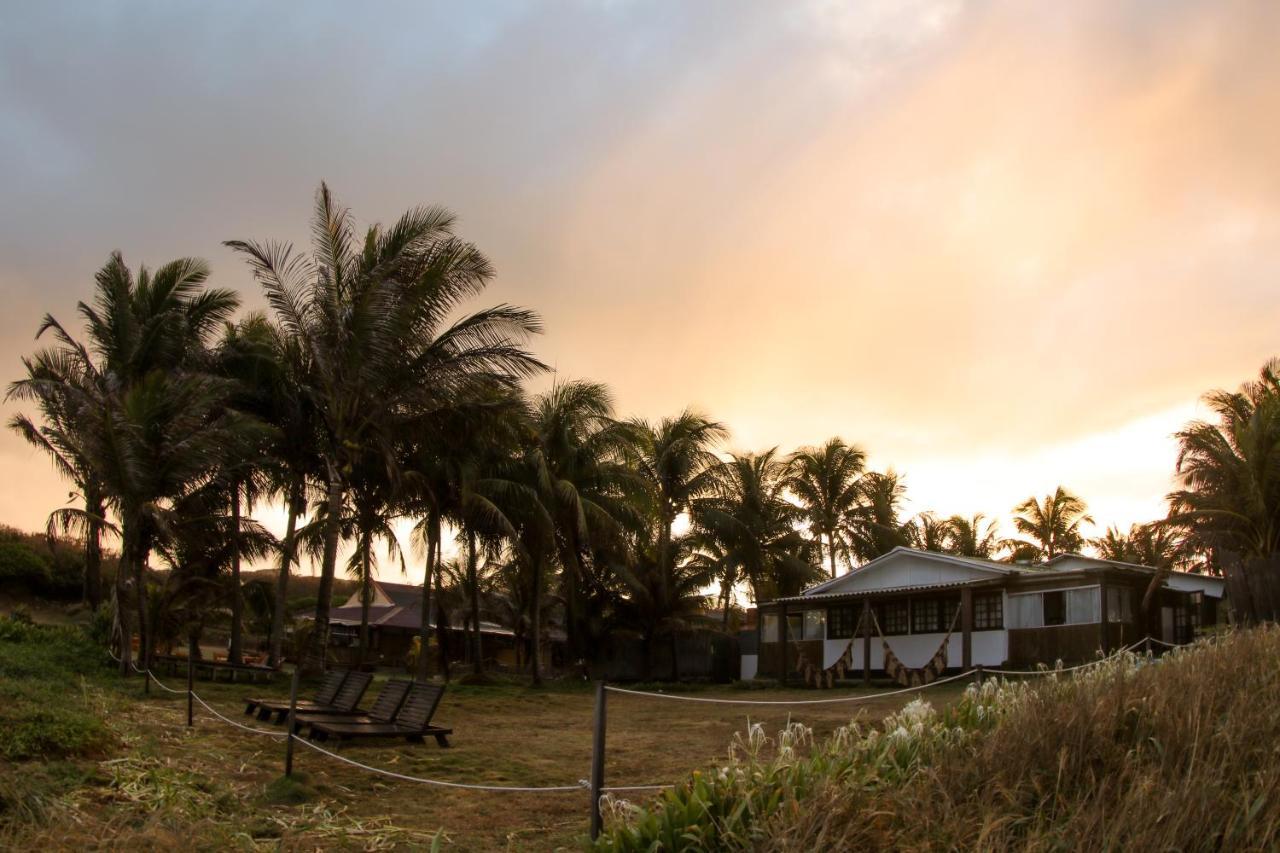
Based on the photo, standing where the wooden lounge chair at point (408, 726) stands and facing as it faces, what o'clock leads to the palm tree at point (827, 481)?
The palm tree is roughly at 4 o'clock from the wooden lounge chair.

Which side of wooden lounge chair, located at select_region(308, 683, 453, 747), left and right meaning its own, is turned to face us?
left

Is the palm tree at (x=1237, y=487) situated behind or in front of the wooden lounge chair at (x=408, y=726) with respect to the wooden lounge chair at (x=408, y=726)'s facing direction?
behind

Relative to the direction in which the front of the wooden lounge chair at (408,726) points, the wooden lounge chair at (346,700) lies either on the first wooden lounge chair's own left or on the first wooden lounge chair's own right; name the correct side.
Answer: on the first wooden lounge chair's own right

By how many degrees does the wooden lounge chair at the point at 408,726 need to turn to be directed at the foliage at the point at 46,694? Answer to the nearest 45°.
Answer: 0° — it already faces it

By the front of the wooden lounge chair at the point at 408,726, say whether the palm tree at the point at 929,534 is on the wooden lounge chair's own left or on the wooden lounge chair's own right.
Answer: on the wooden lounge chair's own right

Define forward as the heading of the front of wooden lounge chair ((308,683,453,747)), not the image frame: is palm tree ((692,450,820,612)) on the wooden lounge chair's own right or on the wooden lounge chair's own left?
on the wooden lounge chair's own right

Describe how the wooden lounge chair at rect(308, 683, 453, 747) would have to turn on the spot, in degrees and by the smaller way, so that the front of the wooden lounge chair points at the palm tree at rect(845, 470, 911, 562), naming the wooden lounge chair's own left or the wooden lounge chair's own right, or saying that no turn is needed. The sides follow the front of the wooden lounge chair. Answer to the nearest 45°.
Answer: approximately 135° to the wooden lounge chair's own right

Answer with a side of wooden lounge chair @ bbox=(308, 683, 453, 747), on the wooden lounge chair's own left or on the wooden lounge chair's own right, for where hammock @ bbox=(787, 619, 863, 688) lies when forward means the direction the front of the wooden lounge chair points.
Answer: on the wooden lounge chair's own right

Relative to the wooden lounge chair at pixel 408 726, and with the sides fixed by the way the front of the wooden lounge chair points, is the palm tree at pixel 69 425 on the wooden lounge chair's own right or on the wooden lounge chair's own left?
on the wooden lounge chair's own right
